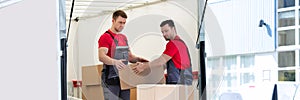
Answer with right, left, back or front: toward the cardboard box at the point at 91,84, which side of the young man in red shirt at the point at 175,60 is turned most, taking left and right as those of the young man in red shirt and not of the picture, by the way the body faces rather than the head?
front

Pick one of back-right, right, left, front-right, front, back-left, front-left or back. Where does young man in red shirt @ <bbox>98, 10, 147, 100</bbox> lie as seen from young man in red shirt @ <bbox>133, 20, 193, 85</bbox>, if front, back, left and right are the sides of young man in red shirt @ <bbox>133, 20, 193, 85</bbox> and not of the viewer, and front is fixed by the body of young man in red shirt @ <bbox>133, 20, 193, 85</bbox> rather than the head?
front

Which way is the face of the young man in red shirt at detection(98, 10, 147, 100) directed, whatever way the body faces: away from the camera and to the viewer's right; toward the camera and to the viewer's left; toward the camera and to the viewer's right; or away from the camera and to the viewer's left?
toward the camera and to the viewer's right

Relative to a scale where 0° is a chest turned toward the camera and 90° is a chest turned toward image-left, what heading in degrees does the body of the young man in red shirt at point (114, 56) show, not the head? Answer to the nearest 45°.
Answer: approximately 315°

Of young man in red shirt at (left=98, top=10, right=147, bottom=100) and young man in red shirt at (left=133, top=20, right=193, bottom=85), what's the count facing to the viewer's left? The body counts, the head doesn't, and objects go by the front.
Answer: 1

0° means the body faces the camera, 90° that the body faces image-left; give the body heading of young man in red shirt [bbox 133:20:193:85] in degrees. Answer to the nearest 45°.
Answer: approximately 90°

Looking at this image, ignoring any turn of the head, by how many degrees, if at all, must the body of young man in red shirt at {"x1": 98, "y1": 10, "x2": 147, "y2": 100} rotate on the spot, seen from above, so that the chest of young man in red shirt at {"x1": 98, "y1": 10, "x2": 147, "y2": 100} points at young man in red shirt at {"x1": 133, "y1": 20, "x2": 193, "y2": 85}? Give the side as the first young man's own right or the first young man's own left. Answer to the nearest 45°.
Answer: approximately 45° to the first young man's own left
